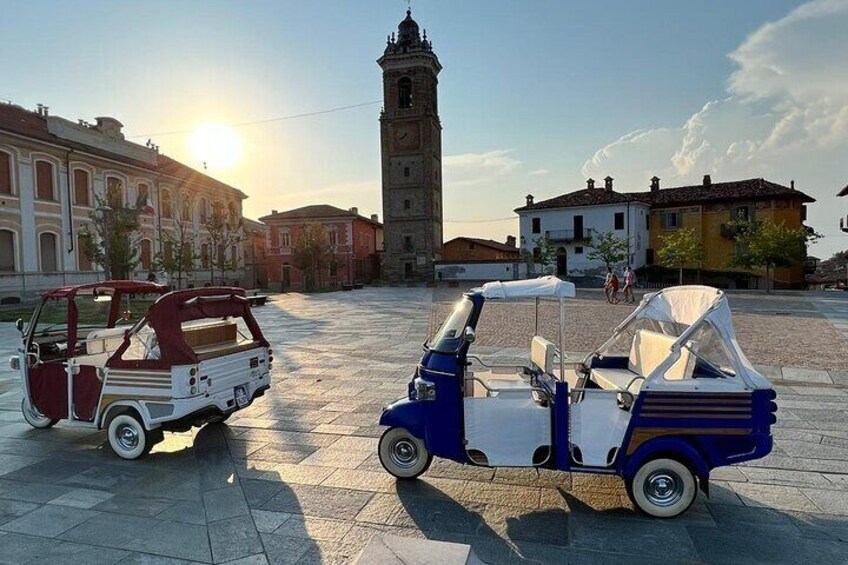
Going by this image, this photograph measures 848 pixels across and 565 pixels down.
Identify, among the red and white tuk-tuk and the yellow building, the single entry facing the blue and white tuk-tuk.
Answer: the yellow building

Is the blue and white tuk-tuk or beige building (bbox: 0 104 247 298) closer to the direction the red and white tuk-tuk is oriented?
the beige building

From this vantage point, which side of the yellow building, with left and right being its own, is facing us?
front

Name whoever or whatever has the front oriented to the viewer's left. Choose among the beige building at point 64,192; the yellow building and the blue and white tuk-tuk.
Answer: the blue and white tuk-tuk

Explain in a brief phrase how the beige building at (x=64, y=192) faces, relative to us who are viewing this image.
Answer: facing the viewer and to the right of the viewer

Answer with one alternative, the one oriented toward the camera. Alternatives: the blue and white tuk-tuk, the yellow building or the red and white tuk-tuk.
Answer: the yellow building

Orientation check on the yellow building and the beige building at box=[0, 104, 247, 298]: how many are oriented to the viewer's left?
0

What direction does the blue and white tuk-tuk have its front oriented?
to the viewer's left

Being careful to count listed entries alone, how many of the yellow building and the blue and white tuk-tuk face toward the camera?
1

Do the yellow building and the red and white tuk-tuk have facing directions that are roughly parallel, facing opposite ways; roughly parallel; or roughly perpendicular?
roughly perpendicular

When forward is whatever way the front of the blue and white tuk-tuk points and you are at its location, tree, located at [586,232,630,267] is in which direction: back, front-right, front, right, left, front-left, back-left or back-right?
right

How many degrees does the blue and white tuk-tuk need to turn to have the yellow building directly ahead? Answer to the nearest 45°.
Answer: approximately 90° to its right

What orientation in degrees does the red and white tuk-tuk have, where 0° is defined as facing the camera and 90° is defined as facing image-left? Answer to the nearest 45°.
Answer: approximately 135°

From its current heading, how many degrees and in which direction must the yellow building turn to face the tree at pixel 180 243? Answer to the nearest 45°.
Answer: approximately 45° to its right

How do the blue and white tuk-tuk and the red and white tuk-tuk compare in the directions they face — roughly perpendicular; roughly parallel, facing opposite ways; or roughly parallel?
roughly parallel

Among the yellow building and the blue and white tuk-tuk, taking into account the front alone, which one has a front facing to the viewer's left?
the blue and white tuk-tuk

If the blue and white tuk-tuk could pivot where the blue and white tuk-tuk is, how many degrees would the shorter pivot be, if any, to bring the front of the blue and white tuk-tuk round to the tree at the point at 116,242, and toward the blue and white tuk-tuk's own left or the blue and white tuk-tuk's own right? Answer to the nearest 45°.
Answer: approximately 45° to the blue and white tuk-tuk's own right

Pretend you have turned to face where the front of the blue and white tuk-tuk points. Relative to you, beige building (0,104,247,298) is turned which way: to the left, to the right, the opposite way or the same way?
the opposite way
